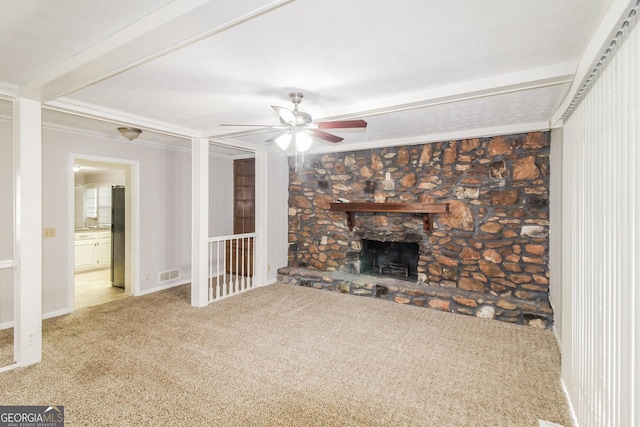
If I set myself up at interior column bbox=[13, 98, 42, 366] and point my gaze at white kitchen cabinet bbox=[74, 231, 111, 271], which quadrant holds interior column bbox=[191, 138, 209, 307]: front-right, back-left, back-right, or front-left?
front-right

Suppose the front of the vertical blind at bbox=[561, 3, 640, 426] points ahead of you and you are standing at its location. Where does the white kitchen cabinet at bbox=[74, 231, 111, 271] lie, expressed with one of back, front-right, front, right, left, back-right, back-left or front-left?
front

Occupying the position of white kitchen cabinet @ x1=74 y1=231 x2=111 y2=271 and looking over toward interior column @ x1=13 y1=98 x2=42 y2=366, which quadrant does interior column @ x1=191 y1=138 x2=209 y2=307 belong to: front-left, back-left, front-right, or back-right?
front-left

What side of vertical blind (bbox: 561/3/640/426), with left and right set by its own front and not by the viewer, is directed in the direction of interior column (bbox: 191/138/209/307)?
front

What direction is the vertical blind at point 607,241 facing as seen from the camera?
to the viewer's left

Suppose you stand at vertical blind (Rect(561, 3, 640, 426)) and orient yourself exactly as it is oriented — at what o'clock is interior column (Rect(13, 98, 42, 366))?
The interior column is roughly at 11 o'clock from the vertical blind.

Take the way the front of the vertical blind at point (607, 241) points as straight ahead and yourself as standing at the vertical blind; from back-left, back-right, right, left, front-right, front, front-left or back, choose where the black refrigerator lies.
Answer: front

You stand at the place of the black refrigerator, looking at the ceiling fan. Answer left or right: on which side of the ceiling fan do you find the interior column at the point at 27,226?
right

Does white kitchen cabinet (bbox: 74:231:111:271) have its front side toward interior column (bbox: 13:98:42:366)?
yes

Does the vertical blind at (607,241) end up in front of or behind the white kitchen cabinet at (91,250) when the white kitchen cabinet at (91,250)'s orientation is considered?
in front

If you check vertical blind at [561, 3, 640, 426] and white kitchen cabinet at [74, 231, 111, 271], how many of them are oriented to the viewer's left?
1

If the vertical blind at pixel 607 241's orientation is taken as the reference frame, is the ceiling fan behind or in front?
in front

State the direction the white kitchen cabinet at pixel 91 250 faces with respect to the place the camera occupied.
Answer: facing the viewer

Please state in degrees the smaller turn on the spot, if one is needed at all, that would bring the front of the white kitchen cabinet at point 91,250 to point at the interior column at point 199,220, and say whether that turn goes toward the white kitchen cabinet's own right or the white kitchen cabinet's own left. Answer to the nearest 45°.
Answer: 0° — it already faces it
